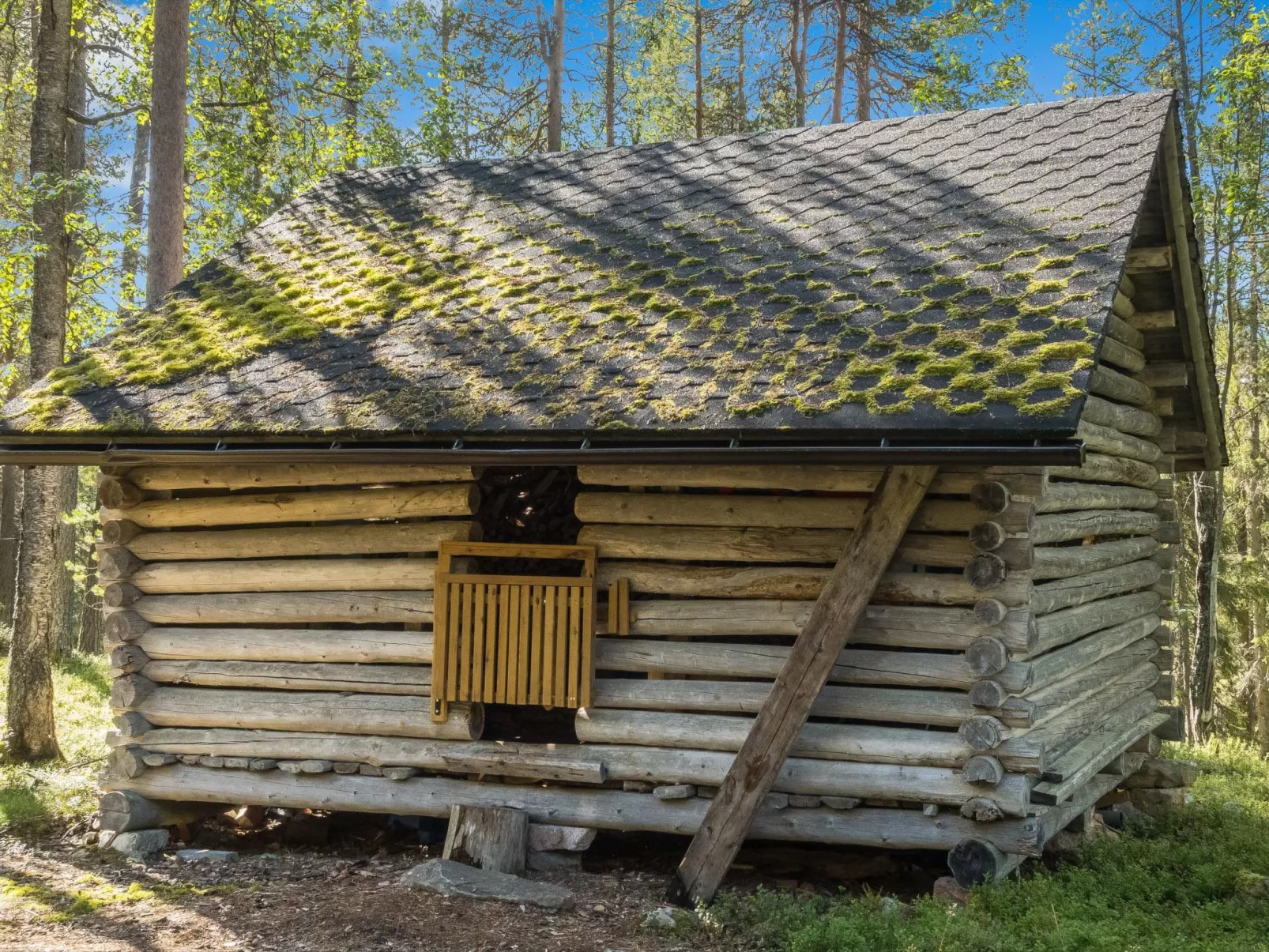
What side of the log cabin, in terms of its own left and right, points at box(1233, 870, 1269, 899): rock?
left

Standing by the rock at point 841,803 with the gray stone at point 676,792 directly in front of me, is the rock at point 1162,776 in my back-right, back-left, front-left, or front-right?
back-right

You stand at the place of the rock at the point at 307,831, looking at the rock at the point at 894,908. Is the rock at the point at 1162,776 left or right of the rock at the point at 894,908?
left

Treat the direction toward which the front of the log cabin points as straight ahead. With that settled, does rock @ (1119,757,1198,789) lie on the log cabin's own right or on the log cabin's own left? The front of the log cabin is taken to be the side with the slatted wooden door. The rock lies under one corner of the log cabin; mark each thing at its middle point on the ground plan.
on the log cabin's own left

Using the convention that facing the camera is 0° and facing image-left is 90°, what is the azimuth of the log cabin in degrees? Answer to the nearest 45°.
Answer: approximately 0°

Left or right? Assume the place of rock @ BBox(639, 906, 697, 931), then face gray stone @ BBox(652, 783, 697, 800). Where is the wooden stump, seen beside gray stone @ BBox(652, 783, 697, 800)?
left
